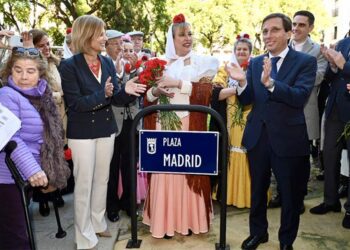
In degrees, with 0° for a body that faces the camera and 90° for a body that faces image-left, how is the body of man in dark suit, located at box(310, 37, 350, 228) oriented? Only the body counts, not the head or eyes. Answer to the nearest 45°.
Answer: approximately 90°

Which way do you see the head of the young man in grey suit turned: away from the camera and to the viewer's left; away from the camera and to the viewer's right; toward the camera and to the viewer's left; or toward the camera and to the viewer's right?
toward the camera and to the viewer's left

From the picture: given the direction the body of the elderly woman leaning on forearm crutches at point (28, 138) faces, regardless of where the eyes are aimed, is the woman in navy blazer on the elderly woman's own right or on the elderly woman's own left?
on the elderly woman's own left

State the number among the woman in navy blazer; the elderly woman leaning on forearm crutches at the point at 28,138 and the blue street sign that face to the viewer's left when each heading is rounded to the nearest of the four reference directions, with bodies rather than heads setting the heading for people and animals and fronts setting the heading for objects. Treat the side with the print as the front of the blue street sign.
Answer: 0

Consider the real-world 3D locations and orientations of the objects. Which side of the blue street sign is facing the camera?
front

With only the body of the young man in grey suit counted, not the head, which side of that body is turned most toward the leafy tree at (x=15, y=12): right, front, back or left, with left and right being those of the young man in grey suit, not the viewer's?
right

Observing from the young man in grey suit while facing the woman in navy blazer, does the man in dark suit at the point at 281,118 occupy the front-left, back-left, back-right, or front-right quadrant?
front-left

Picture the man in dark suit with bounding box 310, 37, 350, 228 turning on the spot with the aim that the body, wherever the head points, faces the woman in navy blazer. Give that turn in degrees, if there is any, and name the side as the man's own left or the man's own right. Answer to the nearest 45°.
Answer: approximately 45° to the man's own left

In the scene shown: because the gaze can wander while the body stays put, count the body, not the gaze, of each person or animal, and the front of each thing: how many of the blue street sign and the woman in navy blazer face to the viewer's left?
0

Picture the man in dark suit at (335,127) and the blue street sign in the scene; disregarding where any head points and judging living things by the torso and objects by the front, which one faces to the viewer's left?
the man in dark suit

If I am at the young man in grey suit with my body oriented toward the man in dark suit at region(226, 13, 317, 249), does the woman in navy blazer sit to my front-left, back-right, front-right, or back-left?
front-right

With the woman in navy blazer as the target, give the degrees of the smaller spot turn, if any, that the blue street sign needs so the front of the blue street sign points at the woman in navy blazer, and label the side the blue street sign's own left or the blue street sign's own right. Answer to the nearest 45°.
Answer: approximately 90° to the blue street sign's own right

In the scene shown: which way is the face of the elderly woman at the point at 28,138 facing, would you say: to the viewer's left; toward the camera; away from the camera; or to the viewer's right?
toward the camera

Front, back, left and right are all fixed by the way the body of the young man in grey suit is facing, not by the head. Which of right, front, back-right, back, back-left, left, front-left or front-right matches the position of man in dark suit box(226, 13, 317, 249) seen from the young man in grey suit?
front-left

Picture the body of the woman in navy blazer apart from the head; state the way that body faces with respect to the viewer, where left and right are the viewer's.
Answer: facing the viewer and to the right of the viewer

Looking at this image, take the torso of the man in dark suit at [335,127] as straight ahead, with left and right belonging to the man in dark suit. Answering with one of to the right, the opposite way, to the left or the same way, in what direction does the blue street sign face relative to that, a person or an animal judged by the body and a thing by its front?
to the left
